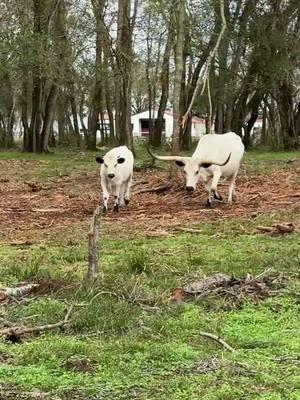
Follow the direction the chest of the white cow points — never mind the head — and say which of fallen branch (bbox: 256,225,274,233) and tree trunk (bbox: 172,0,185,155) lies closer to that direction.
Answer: the fallen branch

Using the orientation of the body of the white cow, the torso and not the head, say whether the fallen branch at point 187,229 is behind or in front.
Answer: in front

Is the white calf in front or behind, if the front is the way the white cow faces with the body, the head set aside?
in front

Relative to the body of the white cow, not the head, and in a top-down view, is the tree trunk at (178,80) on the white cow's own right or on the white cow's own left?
on the white cow's own right

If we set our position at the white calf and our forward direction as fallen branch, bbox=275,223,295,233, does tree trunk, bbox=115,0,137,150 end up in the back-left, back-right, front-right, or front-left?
back-left

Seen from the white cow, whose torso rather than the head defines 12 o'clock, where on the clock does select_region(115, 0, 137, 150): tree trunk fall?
The tree trunk is roughly at 4 o'clock from the white cow.

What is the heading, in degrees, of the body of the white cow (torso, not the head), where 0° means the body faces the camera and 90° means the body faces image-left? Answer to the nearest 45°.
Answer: approximately 45°

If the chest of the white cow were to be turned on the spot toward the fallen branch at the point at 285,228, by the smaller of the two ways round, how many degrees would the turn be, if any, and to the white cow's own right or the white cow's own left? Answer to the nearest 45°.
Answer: approximately 45° to the white cow's own left

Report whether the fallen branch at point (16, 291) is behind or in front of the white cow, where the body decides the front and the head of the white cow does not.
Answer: in front

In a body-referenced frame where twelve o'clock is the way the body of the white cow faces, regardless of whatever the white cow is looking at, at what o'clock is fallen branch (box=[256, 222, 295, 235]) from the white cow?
The fallen branch is roughly at 10 o'clock from the white cow.
